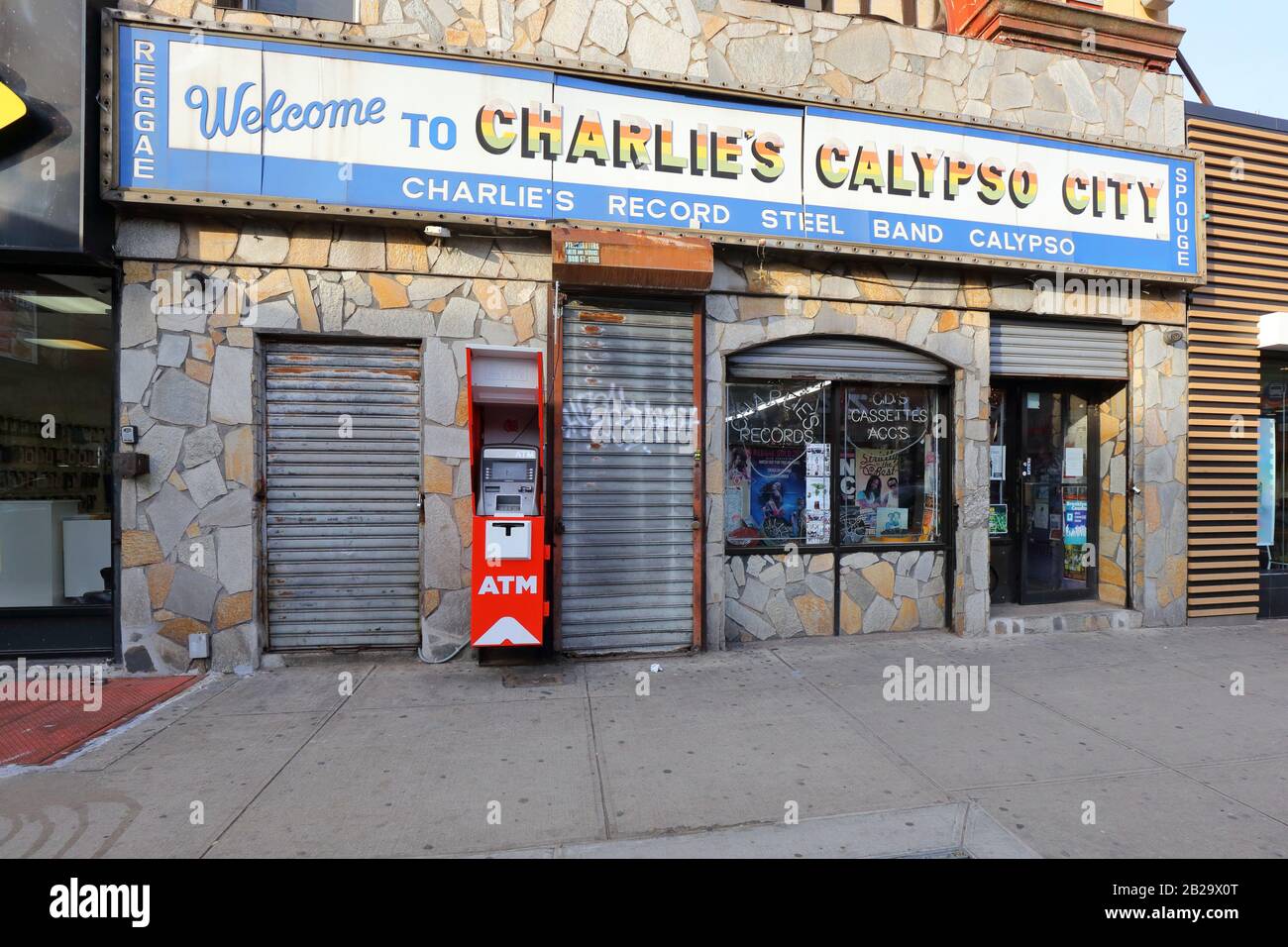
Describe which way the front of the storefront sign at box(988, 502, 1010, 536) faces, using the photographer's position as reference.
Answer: facing the viewer

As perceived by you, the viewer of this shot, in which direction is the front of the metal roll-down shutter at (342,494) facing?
facing the viewer

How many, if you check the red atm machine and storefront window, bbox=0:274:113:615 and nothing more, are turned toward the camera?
2

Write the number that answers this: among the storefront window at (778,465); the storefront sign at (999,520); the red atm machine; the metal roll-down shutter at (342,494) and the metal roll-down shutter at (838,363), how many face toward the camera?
5

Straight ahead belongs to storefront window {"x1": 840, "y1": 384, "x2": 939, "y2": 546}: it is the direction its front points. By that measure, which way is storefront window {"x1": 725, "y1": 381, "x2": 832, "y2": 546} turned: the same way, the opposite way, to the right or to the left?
the same way

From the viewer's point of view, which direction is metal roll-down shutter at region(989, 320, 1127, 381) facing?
toward the camera

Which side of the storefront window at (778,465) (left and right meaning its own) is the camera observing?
front

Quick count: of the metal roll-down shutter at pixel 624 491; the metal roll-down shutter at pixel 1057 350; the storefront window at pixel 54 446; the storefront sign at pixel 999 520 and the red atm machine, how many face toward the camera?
5

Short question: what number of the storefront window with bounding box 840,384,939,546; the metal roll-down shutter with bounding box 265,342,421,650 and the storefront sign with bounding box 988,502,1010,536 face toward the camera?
3

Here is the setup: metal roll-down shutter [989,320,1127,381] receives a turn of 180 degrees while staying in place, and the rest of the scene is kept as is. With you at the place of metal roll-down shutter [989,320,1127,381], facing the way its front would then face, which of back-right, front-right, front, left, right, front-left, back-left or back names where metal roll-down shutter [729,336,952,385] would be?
back-left
